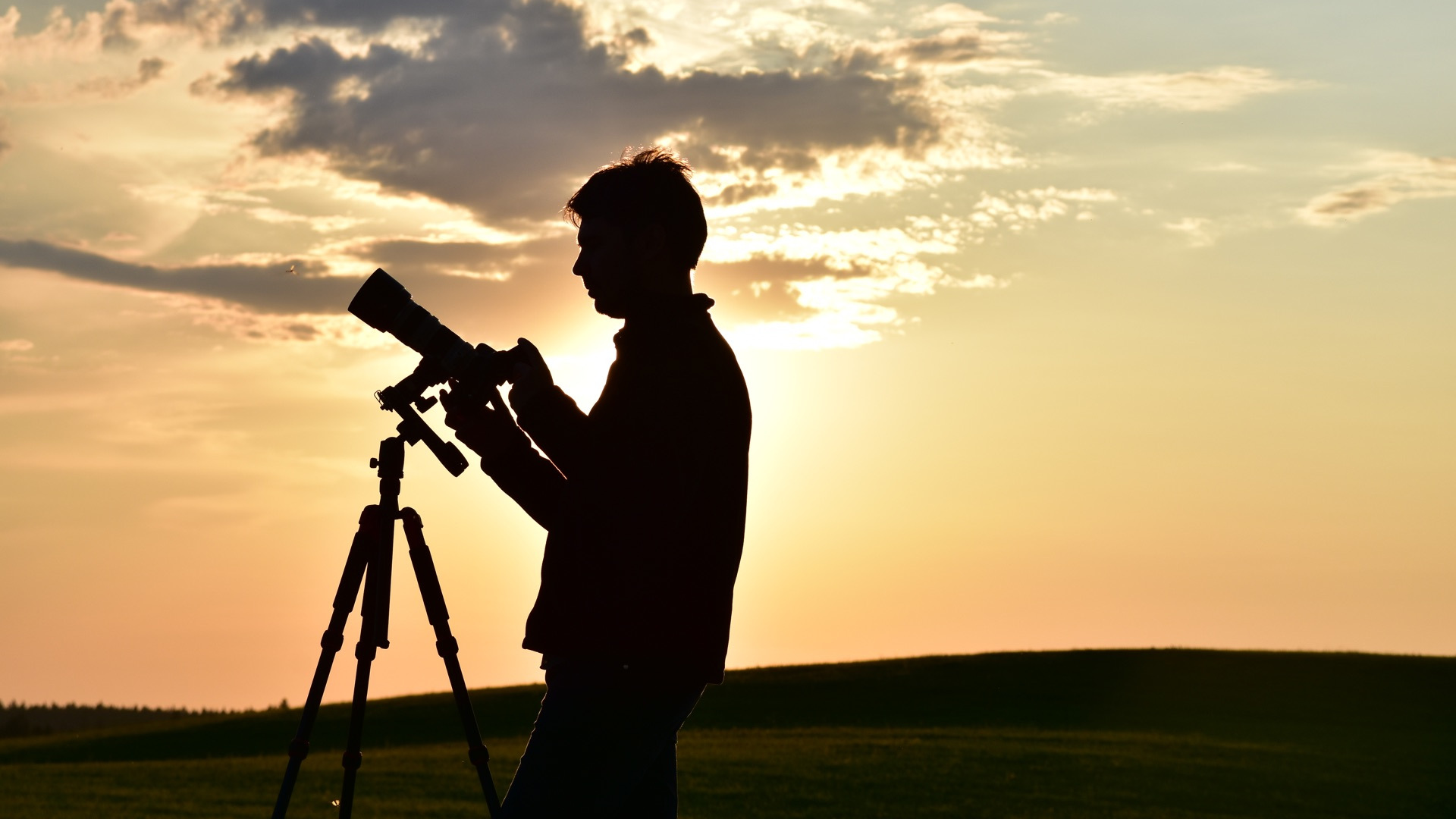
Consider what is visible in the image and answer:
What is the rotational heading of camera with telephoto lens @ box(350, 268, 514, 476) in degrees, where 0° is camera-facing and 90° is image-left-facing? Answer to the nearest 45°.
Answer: approximately 90°

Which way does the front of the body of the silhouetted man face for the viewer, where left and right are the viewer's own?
facing to the left of the viewer

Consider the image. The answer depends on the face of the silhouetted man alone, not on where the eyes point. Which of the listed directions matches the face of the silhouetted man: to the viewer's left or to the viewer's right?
to the viewer's left
